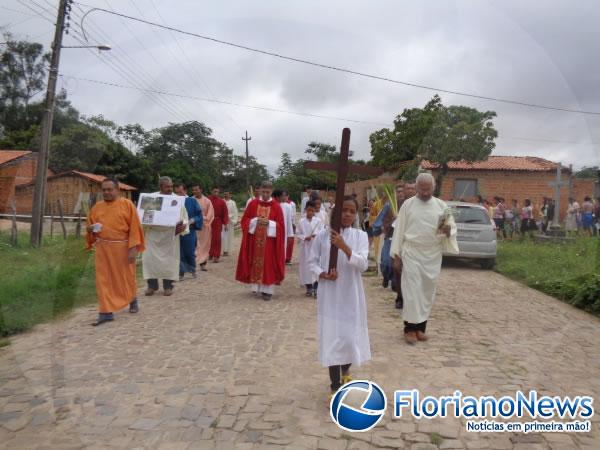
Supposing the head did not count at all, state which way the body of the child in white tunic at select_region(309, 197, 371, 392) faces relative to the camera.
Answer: toward the camera

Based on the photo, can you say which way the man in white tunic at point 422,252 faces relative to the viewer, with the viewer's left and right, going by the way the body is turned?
facing the viewer

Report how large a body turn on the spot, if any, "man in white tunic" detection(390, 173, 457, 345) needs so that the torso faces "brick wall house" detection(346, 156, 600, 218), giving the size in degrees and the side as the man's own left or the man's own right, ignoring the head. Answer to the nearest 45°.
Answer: approximately 180°

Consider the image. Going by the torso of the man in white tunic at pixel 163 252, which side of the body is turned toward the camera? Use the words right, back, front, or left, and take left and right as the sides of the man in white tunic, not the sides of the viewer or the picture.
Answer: front

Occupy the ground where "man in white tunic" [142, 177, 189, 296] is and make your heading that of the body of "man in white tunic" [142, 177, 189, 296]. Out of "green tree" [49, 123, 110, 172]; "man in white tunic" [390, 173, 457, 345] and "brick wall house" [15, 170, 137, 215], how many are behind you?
2

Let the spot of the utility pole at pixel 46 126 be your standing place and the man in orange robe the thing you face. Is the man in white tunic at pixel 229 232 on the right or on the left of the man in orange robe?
left

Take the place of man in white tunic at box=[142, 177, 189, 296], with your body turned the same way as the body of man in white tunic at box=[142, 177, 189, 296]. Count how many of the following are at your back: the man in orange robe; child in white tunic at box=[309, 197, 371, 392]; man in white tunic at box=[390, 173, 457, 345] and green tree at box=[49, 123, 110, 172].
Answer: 1

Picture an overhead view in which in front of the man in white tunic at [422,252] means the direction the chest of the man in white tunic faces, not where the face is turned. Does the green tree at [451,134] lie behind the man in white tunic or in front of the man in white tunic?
behind
